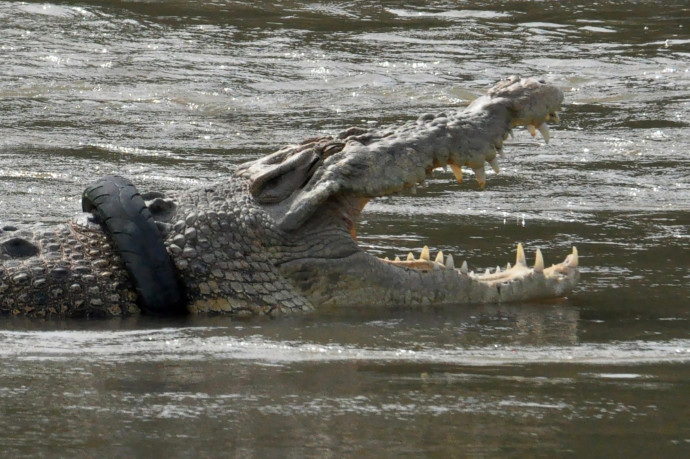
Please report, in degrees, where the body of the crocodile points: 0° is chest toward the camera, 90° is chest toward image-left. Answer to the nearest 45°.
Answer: approximately 270°
